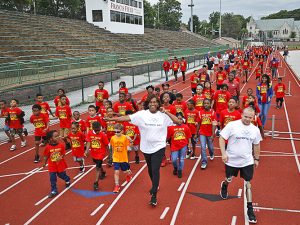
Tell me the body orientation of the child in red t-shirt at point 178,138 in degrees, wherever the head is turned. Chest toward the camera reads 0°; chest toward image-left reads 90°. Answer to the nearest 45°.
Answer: approximately 0°

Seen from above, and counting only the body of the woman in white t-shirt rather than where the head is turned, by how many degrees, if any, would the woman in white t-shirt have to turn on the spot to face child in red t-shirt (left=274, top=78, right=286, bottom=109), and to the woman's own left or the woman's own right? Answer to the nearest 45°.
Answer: approximately 135° to the woman's own left

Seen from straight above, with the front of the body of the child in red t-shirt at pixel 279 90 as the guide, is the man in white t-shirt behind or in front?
in front

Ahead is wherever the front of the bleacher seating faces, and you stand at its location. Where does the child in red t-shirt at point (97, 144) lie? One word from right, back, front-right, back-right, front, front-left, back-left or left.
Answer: front-right

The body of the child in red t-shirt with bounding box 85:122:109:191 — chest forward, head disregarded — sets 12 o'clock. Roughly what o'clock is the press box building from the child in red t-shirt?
The press box building is roughly at 6 o'clock from the child in red t-shirt.

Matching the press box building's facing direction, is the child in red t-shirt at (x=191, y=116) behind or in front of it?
in front

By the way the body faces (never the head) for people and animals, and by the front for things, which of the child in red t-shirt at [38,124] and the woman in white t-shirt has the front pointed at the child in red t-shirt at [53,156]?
the child in red t-shirt at [38,124]

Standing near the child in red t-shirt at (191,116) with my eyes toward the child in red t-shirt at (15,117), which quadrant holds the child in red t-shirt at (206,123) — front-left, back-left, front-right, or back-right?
back-left

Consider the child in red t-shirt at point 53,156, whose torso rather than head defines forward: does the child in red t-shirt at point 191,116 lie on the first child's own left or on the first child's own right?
on the first child's own left

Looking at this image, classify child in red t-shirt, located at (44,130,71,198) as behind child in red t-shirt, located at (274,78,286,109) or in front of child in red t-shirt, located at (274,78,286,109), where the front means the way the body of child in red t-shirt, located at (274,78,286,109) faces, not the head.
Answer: in front
